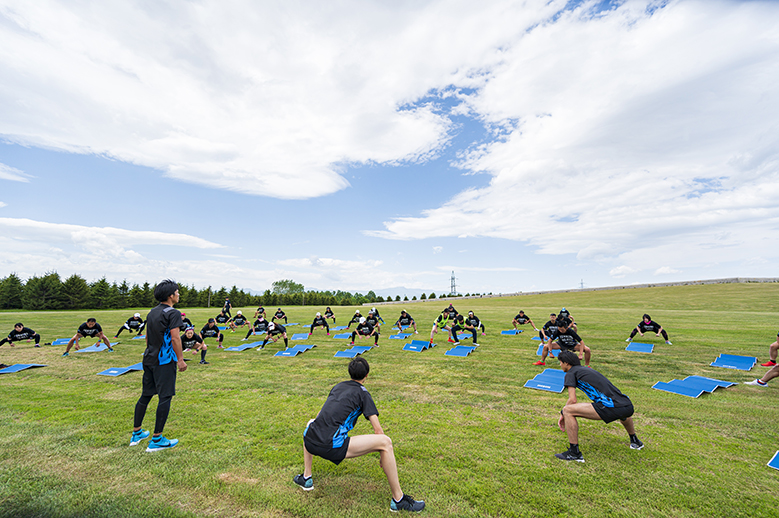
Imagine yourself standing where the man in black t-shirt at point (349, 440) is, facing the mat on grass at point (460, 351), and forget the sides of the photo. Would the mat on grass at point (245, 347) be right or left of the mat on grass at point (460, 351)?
left

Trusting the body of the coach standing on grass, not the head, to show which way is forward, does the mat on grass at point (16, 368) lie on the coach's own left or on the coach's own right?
on the coach's own left

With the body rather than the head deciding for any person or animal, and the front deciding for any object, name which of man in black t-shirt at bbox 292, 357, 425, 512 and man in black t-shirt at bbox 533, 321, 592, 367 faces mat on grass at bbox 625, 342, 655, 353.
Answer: man in black t-shirt at bbox 292, 357, 425, 512

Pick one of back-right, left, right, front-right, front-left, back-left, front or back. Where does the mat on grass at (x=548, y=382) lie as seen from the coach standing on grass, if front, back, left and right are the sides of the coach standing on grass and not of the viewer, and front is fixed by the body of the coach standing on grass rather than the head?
front-right

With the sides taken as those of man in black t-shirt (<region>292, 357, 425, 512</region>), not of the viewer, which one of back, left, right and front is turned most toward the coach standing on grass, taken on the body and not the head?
left

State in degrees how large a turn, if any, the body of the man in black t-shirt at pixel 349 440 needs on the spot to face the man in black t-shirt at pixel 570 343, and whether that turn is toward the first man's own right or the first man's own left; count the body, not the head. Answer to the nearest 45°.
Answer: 0° — they already face them

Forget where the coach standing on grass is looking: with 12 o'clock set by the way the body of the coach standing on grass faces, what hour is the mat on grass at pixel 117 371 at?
The mat on grass is roughly at 10 o'clock from the coach standing on grass.

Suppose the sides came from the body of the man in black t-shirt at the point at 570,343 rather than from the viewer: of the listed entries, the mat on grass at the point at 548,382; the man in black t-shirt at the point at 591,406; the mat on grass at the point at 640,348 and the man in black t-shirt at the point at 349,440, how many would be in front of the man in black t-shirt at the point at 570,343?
3

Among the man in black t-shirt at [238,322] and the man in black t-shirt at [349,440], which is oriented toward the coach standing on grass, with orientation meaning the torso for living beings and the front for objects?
the man in black t-shirt at [238,322]
